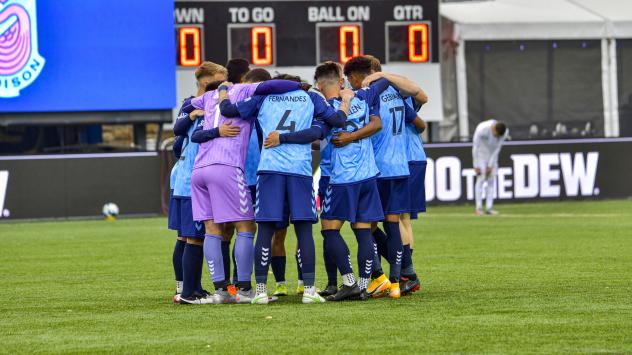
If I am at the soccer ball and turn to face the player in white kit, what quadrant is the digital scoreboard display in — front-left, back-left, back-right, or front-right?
front-left

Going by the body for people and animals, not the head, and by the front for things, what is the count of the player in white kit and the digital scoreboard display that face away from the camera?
0

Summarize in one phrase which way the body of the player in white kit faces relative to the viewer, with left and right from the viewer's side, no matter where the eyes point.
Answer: facing the viewer and to the right of the viewer

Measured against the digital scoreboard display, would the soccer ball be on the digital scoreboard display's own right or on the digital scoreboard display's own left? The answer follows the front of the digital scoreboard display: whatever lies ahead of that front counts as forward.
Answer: on the digital scoreboard display's own right

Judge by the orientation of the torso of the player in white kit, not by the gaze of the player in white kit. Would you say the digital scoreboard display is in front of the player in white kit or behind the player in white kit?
behind

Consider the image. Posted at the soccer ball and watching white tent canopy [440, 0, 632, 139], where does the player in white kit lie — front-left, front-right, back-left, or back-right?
front-right

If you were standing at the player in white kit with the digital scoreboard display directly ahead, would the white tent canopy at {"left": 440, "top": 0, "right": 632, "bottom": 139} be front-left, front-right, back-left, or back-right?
front-right

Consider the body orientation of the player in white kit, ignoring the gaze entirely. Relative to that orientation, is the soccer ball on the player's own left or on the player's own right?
on the player's own right

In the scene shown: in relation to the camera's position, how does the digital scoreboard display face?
facing the viewer

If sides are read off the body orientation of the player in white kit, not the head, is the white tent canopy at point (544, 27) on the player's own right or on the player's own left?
on the player's own left

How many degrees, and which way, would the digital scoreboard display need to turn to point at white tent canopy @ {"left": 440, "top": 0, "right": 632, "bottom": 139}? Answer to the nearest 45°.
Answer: approximately 135° to its left
